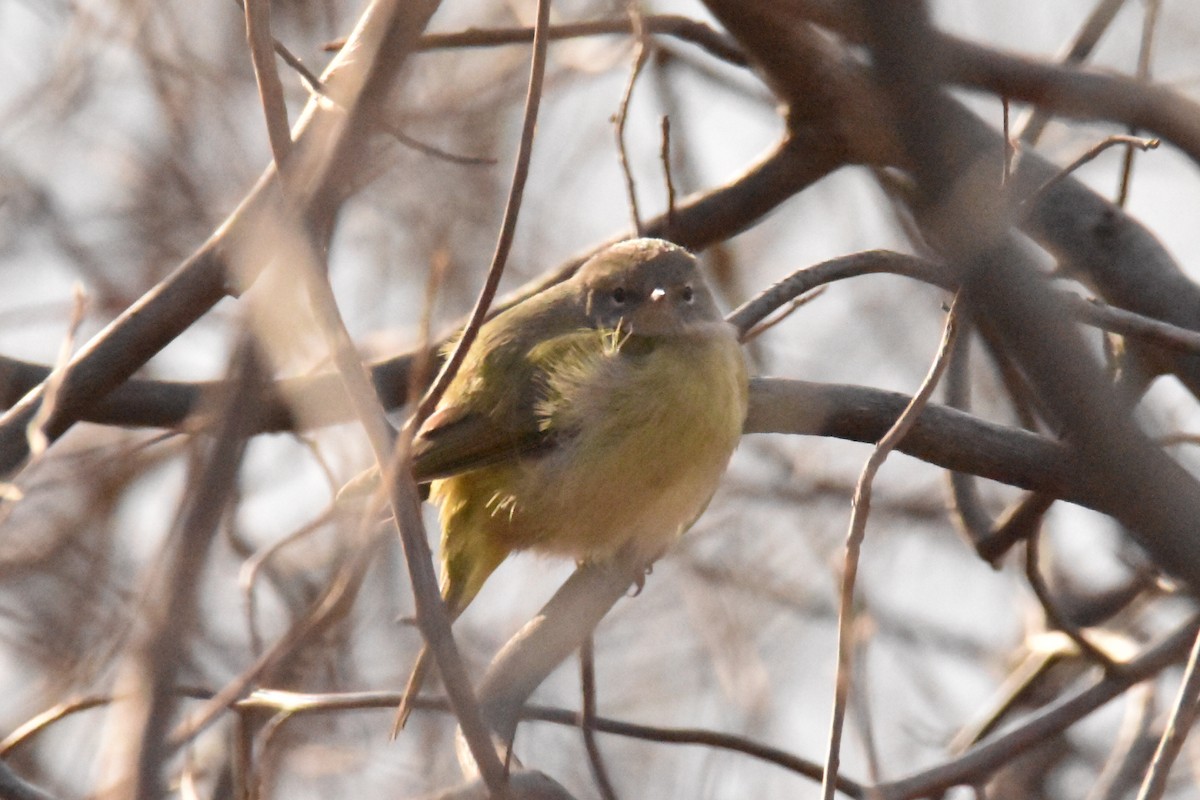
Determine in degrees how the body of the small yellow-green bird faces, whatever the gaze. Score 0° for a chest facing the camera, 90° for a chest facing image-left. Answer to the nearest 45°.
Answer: approximately 315°
